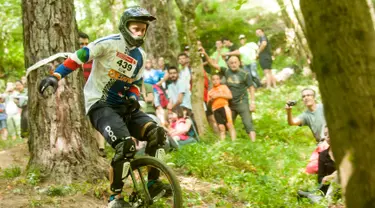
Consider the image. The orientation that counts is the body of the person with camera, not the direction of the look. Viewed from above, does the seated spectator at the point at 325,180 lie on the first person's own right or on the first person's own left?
on the first person's own left

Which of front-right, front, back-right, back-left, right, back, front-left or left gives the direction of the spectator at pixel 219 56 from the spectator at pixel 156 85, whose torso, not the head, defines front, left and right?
back

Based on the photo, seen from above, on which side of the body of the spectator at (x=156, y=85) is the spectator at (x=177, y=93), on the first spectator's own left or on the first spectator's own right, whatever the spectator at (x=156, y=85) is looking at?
on the first spectator's own left

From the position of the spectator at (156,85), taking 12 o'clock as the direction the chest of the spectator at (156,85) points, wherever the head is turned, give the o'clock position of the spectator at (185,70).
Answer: the spectator at (185,70) is roughly at 9 o'clock from the spectator at (156,85).

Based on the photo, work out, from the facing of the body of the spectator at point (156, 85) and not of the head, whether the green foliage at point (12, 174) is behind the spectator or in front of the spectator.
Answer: in front

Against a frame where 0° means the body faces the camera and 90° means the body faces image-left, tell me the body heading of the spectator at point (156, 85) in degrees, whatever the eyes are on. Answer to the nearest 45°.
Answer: approximately 45°

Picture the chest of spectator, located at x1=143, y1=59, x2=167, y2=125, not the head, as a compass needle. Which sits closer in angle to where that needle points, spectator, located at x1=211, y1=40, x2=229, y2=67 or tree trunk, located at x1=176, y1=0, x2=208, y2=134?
the tree trunk

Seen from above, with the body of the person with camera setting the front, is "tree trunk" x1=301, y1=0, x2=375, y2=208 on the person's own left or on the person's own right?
on the person's own left

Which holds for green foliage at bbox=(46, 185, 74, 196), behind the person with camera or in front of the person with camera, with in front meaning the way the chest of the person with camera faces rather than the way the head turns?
in front
